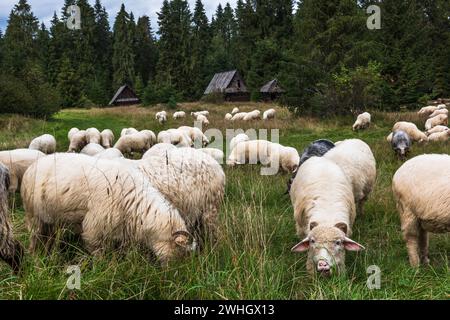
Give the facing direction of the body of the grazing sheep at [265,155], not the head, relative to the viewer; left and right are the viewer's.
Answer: facing to the right of the viewer

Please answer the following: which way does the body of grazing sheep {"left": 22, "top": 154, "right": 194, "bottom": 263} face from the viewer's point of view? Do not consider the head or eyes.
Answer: to the viewer's right

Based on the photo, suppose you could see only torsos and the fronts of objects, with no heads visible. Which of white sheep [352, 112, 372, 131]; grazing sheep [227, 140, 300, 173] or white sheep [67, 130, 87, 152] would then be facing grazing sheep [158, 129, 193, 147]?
white sheep [352, 112, 372, 131]

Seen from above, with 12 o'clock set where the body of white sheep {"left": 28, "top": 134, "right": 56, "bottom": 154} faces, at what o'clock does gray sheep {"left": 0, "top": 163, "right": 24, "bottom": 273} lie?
gray sheep {"left": 0, "top": 163, "right": 24, "bottom": 273} is roughly at 9 o'clock from white sheep {"left": 28, "top": 134, "right": 56, "bottom": 154}.

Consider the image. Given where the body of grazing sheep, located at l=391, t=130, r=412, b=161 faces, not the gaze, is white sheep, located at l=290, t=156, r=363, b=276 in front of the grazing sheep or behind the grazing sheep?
in front

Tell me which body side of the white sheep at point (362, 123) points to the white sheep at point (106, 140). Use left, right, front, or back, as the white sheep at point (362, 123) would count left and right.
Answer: front

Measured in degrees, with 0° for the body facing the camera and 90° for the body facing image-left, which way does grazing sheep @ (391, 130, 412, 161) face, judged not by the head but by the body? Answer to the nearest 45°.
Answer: approximately 0°

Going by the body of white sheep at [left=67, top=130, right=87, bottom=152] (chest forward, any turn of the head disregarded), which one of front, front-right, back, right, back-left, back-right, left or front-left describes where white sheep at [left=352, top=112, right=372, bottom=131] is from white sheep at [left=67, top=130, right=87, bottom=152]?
back-left

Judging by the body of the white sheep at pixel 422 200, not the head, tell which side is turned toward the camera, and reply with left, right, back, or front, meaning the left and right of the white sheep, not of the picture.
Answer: right

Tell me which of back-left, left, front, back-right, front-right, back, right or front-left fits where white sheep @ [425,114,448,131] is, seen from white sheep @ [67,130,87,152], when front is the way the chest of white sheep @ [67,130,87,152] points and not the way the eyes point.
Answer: back-left

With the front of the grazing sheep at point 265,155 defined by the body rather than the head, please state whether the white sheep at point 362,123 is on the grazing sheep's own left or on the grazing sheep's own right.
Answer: on the grazing sheep's own left

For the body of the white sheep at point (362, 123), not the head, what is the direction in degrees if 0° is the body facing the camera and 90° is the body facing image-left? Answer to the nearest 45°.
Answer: approximately 45°

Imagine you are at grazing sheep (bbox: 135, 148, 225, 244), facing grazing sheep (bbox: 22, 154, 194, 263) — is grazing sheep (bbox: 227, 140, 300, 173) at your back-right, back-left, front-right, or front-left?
back-right

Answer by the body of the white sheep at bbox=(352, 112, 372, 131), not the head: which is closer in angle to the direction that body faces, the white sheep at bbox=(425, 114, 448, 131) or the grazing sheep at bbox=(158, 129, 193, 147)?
the grazing sheep

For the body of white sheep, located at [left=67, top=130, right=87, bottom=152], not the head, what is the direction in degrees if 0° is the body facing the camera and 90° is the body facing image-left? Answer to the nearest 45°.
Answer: approximately 45°

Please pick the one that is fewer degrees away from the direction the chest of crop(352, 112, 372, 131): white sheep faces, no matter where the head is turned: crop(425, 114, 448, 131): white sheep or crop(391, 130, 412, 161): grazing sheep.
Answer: the grazing sheep

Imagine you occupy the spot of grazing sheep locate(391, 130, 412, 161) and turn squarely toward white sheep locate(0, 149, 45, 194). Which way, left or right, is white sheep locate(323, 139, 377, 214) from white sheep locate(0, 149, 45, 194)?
left
